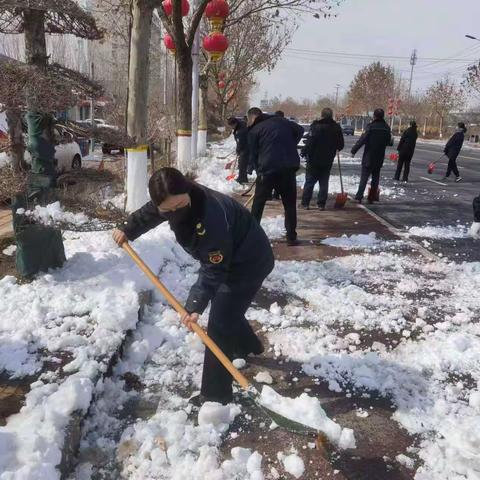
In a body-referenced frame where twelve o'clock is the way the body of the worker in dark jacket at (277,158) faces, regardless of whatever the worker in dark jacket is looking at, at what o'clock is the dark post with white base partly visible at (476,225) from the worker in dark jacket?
The dark post with white base partly visible is roughly at 4 o'clock from the worker in dark jacket.

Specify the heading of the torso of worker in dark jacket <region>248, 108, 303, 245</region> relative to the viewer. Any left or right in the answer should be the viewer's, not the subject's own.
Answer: facing away from the viewer and to the left of the viewer

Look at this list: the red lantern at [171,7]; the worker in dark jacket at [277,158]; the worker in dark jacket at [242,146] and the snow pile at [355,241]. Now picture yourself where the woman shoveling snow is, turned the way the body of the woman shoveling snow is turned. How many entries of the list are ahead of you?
0

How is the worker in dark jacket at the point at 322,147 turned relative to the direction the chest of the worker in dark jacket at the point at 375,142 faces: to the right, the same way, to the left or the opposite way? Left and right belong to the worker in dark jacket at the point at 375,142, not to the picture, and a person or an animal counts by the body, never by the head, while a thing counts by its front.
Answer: the same way

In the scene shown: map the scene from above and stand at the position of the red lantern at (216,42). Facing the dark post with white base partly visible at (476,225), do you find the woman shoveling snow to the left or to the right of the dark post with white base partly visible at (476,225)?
right

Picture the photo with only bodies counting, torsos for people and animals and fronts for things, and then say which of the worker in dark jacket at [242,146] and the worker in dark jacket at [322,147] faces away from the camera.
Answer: the worker in dark jacket at [322,147]

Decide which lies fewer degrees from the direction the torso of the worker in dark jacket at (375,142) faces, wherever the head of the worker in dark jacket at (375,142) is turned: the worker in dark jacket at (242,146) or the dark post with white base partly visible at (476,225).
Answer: the worker in dark jacket

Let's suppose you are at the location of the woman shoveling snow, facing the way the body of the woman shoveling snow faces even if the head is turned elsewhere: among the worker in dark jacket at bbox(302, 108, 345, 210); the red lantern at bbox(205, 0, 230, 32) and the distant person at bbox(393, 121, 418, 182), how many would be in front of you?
0

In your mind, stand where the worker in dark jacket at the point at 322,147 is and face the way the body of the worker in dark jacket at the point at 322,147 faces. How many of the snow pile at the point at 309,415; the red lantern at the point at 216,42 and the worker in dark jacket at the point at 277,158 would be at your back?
2

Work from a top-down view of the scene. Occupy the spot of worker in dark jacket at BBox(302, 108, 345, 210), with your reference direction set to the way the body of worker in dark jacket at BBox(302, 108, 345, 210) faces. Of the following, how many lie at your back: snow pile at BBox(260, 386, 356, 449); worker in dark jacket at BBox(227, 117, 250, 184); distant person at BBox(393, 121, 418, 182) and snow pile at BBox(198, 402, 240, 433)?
2

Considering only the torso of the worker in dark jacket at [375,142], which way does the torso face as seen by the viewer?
away from the camera

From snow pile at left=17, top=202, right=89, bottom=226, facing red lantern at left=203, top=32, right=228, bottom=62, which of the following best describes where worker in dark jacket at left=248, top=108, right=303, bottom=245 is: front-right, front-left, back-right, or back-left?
front-right

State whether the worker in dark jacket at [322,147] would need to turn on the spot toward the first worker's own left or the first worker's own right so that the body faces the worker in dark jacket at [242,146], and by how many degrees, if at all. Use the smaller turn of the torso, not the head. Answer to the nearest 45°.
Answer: approximately 45° to the first worker's own left

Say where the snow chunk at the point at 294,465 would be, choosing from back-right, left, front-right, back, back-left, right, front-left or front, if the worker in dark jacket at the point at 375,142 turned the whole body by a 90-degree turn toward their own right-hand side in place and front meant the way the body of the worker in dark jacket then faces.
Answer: right
